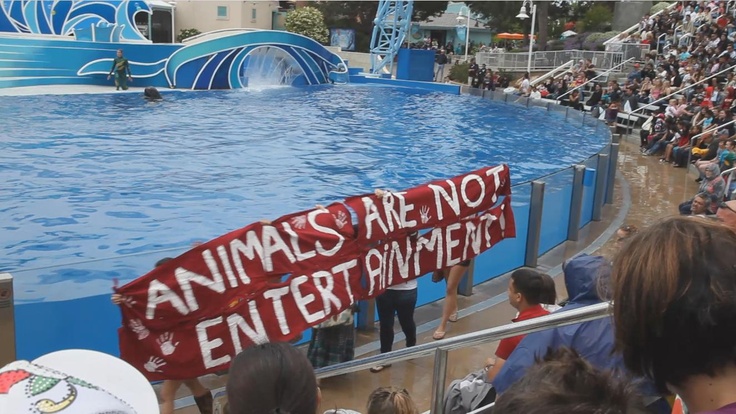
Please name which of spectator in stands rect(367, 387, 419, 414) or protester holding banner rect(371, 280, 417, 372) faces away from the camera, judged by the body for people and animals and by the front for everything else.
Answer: the spectator in stands

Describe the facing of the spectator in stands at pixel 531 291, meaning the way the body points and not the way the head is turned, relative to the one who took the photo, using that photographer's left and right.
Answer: facing away from the viewer and to the left of the viewer

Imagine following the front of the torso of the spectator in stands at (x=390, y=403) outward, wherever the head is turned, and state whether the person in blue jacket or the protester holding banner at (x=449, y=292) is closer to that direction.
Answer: the protester holding banner

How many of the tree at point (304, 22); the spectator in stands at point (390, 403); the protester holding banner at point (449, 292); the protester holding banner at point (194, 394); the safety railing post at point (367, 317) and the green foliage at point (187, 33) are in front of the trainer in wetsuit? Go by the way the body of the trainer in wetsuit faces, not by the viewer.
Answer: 4

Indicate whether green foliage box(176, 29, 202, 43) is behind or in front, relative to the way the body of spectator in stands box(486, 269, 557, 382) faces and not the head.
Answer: in front

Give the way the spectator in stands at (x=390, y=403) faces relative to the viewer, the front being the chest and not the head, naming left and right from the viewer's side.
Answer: facing away from the viewer

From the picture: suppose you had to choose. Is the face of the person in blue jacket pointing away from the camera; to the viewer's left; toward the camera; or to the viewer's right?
away from the camera

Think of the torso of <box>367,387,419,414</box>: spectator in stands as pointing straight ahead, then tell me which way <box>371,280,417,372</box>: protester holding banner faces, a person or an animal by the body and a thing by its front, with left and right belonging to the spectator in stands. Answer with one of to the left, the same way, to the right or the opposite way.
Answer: the opposite way

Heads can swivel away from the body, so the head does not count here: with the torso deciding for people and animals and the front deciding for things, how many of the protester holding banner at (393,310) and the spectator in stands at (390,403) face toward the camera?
1

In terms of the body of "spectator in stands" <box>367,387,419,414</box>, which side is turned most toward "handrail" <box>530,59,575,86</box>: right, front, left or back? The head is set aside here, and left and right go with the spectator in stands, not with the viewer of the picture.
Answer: front

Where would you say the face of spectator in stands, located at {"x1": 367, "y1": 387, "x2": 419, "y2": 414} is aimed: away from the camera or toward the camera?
away from the camera

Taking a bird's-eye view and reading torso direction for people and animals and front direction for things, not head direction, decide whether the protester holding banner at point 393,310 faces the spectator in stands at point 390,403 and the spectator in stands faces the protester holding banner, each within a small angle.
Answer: yes
